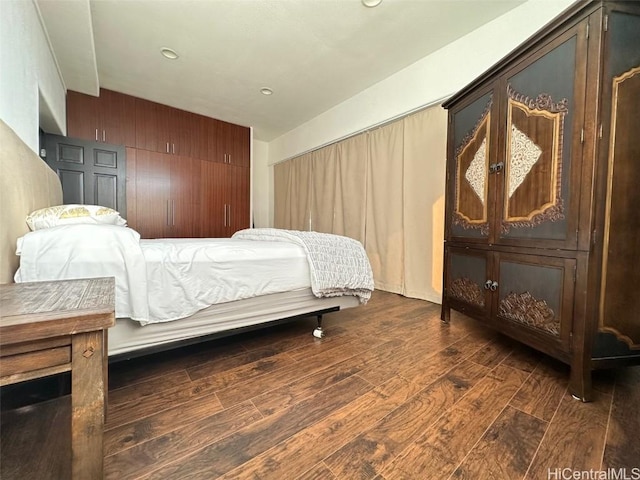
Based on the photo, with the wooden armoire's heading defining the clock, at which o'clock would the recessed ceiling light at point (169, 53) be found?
The recessed ceiling light is roughly at 1 o'clock from the wooden armoire.

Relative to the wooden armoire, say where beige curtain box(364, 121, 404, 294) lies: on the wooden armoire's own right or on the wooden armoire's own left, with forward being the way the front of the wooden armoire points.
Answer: on the wooden armoire's own right

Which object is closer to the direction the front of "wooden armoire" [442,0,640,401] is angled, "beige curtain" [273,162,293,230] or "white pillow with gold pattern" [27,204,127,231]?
the white pillow with gold pattern

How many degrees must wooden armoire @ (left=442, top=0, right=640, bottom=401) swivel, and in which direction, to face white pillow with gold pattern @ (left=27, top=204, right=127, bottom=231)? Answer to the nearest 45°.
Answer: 0° — it already faces it

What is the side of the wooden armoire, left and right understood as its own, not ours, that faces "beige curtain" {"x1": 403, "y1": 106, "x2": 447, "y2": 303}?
right

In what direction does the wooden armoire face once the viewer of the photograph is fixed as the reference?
facing the viewer and to the left of the viewer

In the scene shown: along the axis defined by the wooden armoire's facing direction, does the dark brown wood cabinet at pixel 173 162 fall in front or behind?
in front

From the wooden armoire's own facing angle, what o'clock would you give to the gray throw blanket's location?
The gray throw blanket is roughly at 1 o'clock from the wooden armoire.

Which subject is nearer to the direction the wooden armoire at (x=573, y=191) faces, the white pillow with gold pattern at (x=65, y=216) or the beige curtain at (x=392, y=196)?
the white pillow with gold pattern

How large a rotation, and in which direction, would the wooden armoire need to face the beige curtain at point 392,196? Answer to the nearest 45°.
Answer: approximately 90° to its right

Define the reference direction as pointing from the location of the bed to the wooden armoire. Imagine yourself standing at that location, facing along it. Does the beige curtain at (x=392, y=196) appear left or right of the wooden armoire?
left

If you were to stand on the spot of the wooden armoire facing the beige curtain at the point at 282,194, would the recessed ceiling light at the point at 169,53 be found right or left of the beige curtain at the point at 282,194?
left

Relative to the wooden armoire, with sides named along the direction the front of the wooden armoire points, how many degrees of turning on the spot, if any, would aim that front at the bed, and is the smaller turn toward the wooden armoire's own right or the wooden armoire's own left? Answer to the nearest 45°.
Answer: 0° — it already faces it
